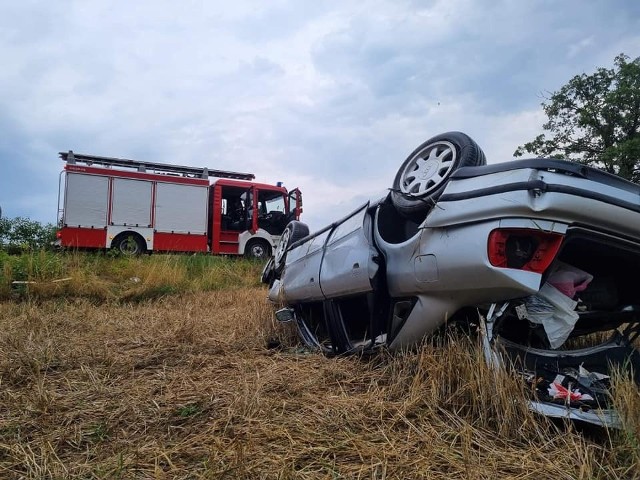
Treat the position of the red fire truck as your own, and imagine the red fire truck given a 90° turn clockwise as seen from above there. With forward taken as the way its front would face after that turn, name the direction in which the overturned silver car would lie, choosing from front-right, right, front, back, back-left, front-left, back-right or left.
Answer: front

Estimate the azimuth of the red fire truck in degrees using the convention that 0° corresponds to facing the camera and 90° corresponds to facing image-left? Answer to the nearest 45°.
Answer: approximately 270°
